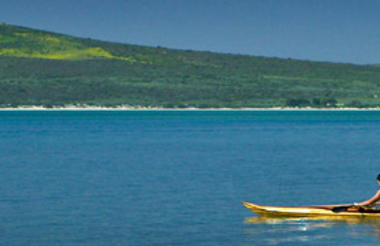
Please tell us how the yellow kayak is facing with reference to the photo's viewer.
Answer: facing to the left of the viewer
